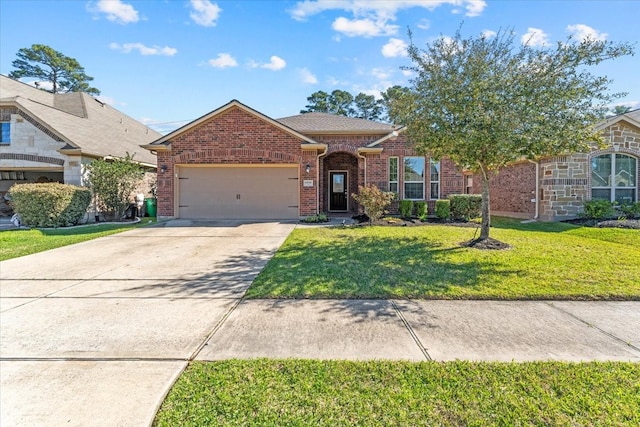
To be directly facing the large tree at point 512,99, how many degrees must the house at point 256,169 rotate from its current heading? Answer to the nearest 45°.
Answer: approximately 45° to its left

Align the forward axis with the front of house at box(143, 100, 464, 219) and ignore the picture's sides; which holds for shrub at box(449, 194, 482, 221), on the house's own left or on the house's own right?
on the house's own left

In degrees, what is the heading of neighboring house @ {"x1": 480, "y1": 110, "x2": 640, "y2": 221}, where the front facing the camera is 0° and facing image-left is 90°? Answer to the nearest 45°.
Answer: approximately 315°

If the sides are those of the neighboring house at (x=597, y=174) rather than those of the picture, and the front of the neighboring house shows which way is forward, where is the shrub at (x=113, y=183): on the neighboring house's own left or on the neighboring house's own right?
on the neighboring house's own right

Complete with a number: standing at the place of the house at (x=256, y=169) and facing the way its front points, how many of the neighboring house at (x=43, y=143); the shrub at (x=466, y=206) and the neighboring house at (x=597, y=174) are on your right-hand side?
1

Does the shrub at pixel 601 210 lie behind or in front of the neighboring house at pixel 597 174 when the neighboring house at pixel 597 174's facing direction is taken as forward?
in front

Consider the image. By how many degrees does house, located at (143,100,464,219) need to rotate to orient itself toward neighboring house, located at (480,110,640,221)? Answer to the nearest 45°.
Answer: approximately 90° to its left
